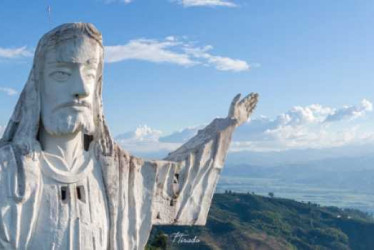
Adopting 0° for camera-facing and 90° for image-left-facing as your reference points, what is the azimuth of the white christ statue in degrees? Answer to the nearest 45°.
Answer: approximately 315°
